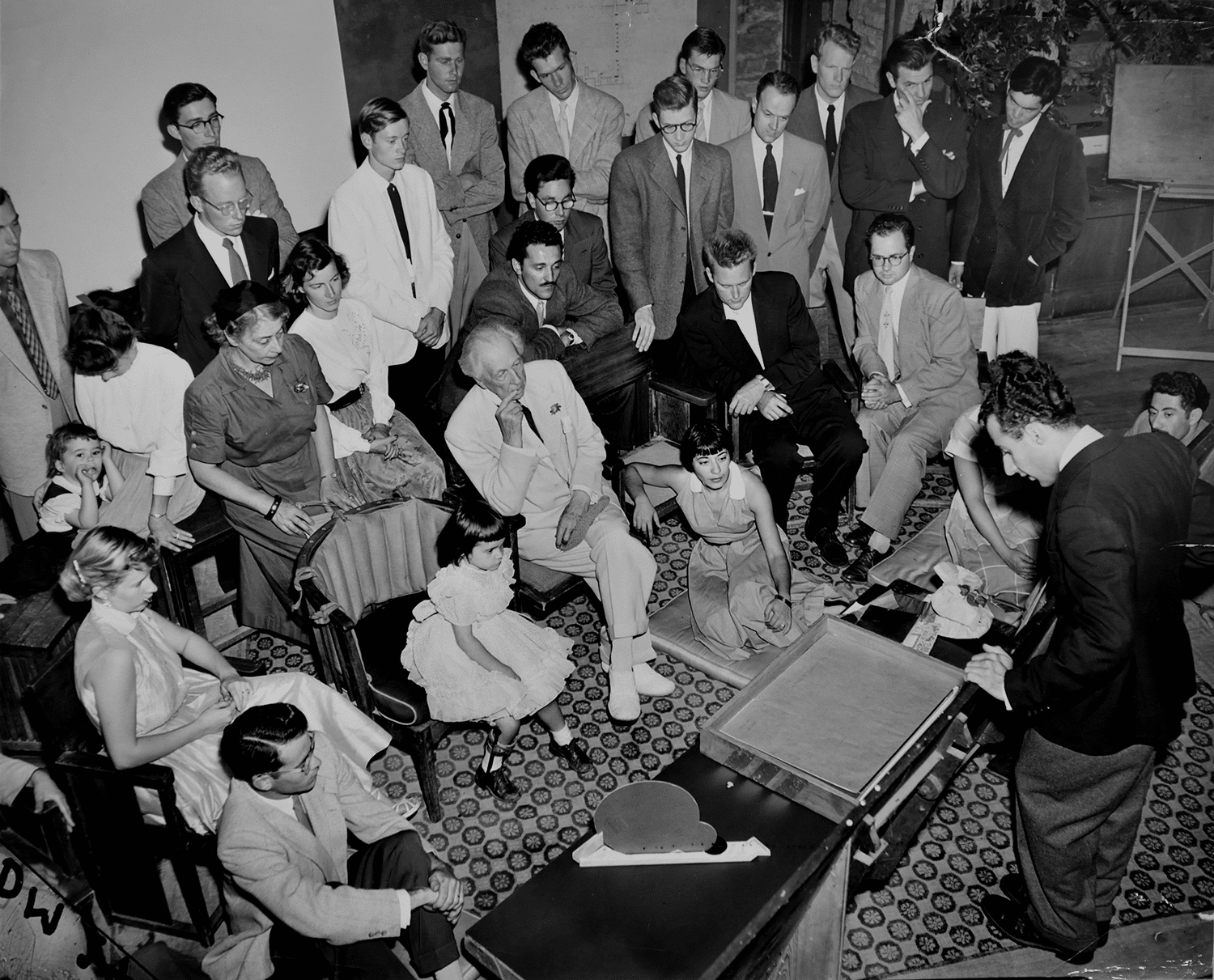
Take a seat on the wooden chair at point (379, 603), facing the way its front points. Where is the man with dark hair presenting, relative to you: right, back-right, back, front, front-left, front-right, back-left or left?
front

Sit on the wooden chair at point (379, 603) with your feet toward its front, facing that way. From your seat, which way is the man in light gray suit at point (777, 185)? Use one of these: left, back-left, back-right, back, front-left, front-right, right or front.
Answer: left

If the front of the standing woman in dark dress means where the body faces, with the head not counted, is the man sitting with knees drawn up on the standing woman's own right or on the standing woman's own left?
on the standing woman's own right

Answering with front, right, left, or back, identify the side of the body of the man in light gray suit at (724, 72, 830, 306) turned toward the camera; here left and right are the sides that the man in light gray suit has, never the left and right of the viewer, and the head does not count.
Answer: front

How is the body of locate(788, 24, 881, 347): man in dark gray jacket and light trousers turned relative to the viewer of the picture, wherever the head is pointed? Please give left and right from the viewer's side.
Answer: facing the viewer

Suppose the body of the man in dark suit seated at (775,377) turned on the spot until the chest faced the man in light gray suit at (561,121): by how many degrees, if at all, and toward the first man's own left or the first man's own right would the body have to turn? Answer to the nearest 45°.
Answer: approximately 135° to the first man's own right

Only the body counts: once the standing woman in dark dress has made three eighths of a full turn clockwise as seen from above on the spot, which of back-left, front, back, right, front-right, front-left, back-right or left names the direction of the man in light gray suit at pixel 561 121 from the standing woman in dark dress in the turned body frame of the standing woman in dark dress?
back-right

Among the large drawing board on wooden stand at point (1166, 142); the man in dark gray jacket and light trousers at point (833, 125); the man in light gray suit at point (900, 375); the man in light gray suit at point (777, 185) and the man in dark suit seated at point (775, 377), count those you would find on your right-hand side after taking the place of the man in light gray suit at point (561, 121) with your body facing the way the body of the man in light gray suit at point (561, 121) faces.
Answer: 0

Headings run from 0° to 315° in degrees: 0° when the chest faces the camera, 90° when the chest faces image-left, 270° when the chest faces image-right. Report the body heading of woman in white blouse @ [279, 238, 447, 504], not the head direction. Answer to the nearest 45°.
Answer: approximately 315°

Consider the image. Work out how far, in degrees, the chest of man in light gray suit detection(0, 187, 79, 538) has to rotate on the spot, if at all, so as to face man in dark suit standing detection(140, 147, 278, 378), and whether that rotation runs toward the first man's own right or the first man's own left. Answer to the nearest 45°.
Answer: approximately 45° to the first man's own left

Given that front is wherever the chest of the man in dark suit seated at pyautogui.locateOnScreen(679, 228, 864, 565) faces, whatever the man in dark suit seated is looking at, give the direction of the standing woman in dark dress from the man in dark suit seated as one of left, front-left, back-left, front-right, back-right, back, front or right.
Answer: front-right

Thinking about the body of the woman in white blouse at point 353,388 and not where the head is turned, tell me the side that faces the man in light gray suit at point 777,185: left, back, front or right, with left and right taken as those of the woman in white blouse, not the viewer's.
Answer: left

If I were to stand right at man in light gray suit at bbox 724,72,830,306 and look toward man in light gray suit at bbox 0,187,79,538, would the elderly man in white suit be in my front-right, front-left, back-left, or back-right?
front-left

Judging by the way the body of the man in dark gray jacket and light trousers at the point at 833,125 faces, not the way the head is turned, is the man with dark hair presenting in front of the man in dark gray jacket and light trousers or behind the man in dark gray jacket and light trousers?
in front

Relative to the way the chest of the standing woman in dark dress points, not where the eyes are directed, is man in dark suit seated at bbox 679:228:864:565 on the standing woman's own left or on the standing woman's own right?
on the standing woman's own left

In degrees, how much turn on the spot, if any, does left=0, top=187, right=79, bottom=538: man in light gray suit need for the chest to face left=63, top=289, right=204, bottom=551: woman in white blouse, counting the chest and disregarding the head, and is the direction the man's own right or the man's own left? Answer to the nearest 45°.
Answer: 0° — they already face them

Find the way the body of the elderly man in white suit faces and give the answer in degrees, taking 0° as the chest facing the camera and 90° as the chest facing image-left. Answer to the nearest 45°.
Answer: approximately 315°

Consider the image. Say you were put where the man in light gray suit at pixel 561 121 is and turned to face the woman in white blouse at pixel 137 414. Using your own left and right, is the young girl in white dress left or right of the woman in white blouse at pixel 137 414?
left
